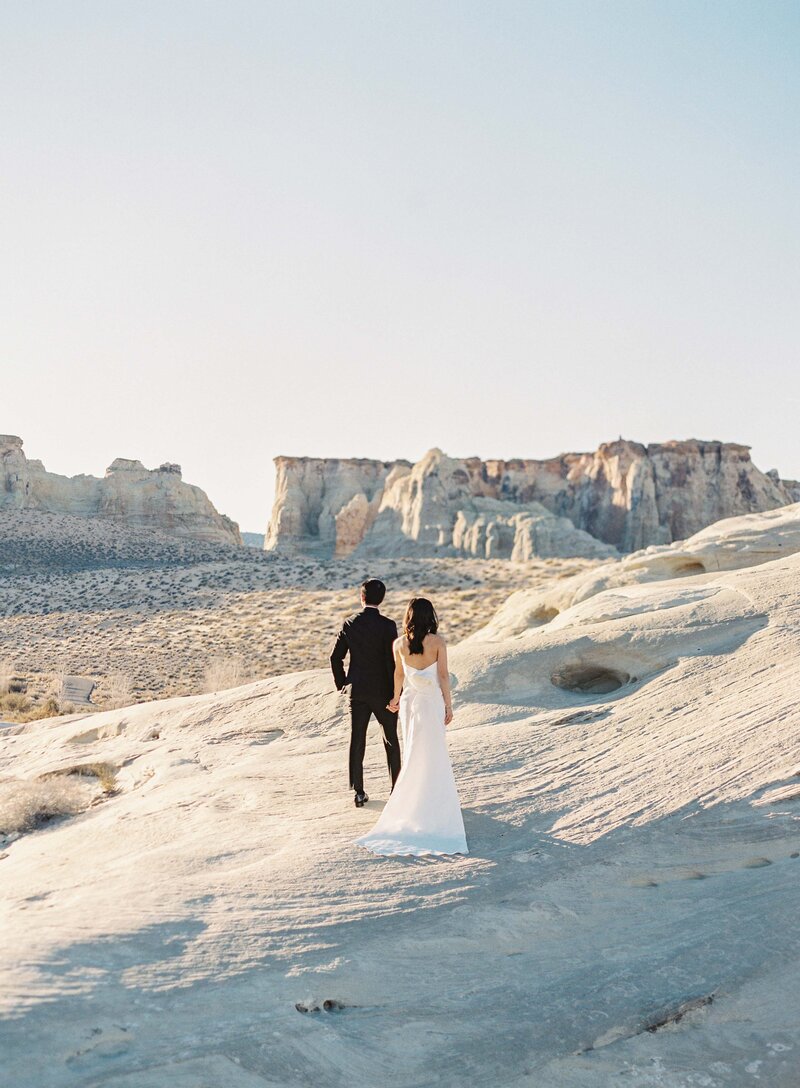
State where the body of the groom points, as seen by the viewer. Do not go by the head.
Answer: away from the camera

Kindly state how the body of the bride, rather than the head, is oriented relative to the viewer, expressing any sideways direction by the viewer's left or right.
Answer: facing away from the viewer

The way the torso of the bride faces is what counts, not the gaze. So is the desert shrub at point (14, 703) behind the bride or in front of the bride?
in front

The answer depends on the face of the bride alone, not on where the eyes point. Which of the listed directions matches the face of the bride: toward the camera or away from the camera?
away from the camera

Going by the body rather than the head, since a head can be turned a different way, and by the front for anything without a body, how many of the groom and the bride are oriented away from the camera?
2

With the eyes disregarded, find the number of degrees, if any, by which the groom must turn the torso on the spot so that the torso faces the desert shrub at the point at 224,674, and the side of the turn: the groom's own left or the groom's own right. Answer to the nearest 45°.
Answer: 0° — they already face it
